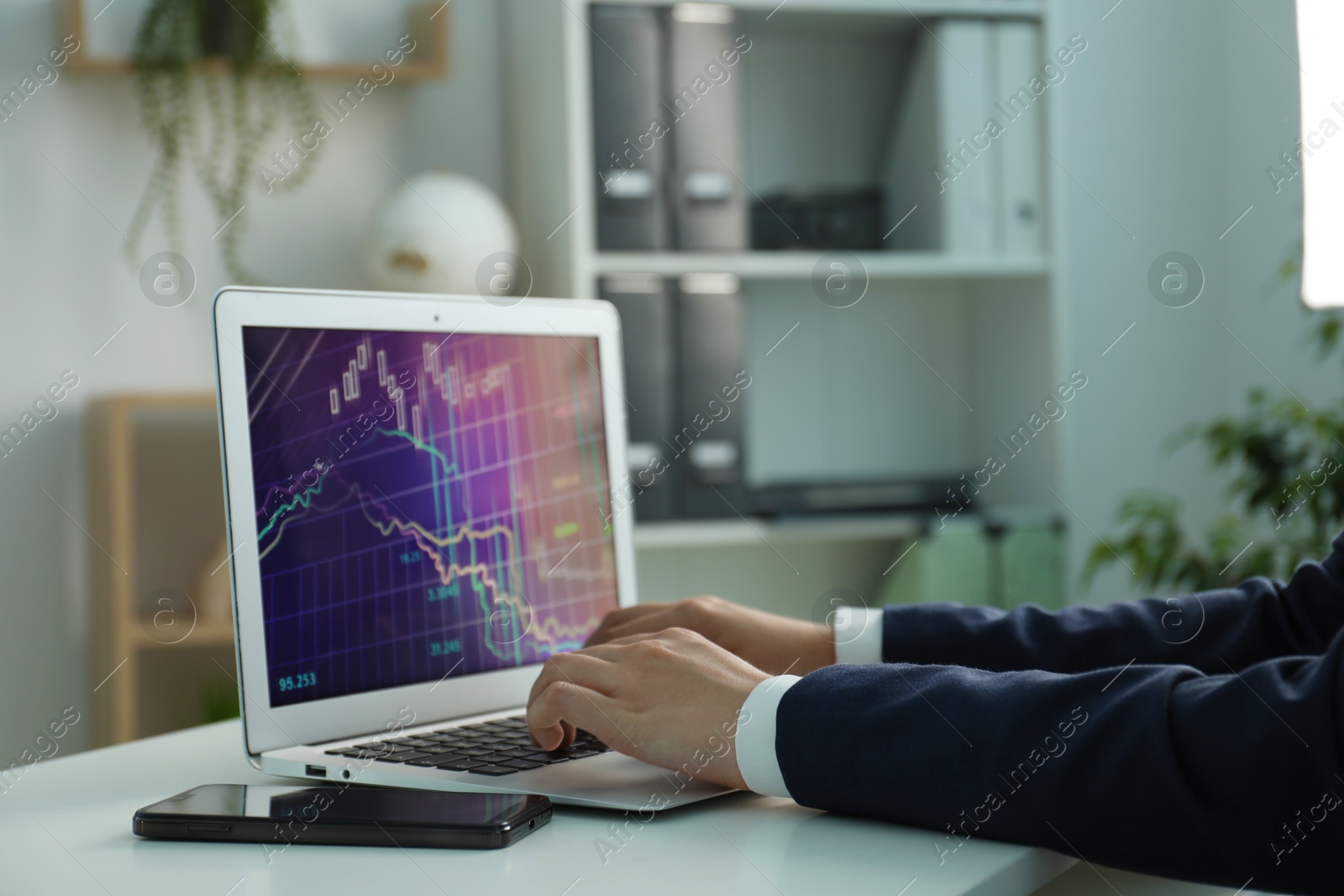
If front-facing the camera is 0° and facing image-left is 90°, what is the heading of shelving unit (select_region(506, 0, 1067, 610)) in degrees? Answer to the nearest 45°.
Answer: approximately 0°

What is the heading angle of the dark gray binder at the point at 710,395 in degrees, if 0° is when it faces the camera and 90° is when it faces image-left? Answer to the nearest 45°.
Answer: approximately 0°

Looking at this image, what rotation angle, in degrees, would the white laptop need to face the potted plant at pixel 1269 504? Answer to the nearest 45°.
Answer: approximately 90° to its left

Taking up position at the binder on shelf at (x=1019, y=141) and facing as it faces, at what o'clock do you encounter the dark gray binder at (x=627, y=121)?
The dark gray binder is roughly at 2 o'clock from the binder on shelf.

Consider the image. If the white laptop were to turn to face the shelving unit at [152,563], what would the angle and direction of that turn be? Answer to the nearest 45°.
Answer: approximately 135° to its left

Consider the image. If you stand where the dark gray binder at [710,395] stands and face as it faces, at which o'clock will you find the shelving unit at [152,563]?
The shelving unit is roughly at 3 o'clock from the dark gray binder.
